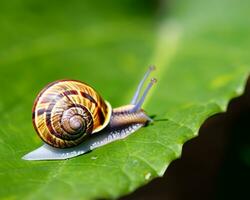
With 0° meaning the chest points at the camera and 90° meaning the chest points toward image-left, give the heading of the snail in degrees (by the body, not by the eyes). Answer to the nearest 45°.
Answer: approximately 270°
